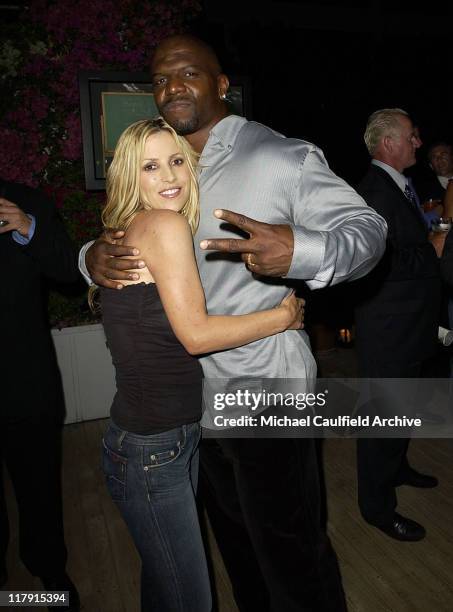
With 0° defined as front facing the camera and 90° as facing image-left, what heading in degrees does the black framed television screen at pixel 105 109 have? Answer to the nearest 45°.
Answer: approximately 0°

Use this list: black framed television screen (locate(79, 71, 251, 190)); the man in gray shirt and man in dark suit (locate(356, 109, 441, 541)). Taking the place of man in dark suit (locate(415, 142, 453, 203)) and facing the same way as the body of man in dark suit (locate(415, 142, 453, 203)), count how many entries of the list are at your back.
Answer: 0

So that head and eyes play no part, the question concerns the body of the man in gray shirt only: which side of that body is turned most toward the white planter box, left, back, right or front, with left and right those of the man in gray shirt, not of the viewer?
right

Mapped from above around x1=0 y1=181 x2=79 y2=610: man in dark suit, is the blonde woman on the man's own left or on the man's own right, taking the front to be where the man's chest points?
on the man's own left

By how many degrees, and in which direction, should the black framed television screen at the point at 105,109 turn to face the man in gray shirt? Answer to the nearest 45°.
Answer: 0° — it already faces them

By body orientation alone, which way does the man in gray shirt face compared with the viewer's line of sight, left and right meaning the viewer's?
facing the viewer and to the left of the viewer

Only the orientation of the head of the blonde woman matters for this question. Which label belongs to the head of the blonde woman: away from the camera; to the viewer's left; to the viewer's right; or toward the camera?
toward the camera

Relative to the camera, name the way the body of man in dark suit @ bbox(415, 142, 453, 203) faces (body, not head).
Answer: toward the camera

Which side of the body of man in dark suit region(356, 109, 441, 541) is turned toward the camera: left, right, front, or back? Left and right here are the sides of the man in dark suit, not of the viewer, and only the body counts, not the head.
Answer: right

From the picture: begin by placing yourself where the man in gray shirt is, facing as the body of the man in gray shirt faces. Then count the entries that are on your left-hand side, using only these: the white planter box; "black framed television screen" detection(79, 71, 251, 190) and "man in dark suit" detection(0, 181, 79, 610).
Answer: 0
